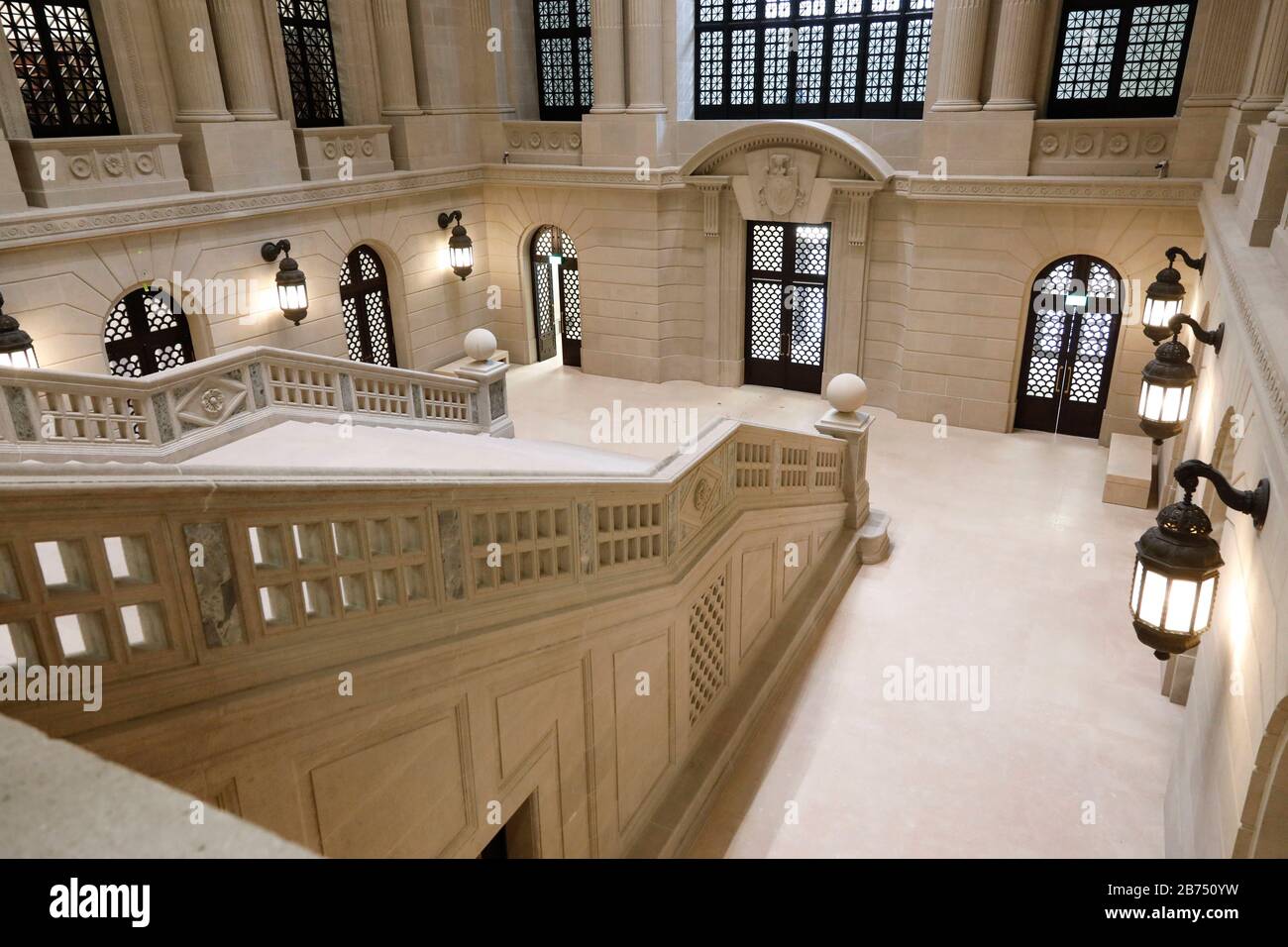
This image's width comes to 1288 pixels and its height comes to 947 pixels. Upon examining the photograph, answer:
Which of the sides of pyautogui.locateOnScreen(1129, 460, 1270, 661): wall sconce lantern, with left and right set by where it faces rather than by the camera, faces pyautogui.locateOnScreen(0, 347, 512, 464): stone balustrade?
front

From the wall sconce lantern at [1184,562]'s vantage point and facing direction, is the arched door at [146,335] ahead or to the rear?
ahead

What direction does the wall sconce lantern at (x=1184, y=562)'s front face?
to the viewer's left

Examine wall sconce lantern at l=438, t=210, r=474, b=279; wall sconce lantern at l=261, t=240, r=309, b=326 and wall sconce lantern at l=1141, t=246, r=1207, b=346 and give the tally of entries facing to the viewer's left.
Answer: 1

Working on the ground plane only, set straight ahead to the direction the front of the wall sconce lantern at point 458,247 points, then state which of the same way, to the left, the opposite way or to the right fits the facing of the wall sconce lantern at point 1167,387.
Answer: the opposite way

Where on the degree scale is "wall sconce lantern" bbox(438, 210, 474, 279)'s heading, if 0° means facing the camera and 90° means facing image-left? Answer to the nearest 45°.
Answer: approximately 315°

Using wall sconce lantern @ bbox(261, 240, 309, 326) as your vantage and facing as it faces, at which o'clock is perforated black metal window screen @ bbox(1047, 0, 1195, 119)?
The perforated black metal window screen is roughly at 11 o'clock from the wall sconce lantern.

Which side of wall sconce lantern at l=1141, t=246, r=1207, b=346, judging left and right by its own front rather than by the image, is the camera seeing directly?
left

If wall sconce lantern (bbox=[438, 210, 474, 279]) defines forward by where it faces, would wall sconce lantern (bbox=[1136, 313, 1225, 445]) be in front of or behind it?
in front

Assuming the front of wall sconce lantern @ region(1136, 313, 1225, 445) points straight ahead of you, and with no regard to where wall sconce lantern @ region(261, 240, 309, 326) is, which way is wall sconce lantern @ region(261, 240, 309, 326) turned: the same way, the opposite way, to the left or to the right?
the opposite way

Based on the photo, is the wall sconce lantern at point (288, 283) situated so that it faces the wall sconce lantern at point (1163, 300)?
yes

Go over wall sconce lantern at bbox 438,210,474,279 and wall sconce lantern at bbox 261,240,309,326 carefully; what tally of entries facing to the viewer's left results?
0

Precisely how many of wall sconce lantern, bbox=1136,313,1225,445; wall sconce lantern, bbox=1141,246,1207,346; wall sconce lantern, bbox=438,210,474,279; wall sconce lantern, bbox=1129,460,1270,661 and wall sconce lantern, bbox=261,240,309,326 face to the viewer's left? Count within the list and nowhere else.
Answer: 3

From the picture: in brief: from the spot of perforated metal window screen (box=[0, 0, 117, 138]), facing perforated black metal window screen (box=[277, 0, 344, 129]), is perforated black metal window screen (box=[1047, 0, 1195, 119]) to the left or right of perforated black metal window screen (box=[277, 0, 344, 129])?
right

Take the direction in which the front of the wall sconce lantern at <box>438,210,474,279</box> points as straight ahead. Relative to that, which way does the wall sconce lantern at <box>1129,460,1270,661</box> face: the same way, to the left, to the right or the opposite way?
the opposite way

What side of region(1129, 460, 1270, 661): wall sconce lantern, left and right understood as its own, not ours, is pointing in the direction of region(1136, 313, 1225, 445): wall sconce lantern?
right
